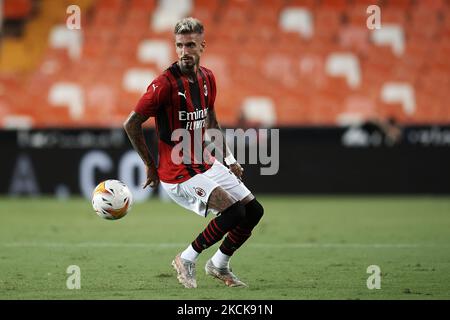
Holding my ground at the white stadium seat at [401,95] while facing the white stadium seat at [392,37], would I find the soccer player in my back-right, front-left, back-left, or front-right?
back-left

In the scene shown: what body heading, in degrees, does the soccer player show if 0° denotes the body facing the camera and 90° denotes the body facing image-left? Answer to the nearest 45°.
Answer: approximately 315°

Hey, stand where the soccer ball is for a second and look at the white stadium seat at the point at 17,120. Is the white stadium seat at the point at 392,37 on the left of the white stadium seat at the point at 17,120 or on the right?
right

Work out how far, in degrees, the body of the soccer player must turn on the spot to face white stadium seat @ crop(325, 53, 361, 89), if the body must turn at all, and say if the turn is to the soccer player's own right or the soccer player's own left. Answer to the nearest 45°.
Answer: approximately 135° to the soccer player's own left

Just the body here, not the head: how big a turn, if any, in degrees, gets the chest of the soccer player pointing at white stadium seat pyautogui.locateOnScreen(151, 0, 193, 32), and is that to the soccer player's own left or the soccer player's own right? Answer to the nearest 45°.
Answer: approximately 135° to the soccer player's own left

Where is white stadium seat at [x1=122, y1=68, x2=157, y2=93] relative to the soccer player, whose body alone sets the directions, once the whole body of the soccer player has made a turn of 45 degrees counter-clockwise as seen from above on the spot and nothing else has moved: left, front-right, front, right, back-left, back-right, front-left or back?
left

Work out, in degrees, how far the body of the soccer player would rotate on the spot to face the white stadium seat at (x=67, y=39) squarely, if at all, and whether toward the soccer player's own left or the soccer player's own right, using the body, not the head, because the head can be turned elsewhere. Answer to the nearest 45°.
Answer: approximately 135° to the soccer player's own left

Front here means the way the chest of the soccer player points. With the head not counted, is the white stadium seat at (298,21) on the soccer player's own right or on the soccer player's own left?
on the soccer player's own left
